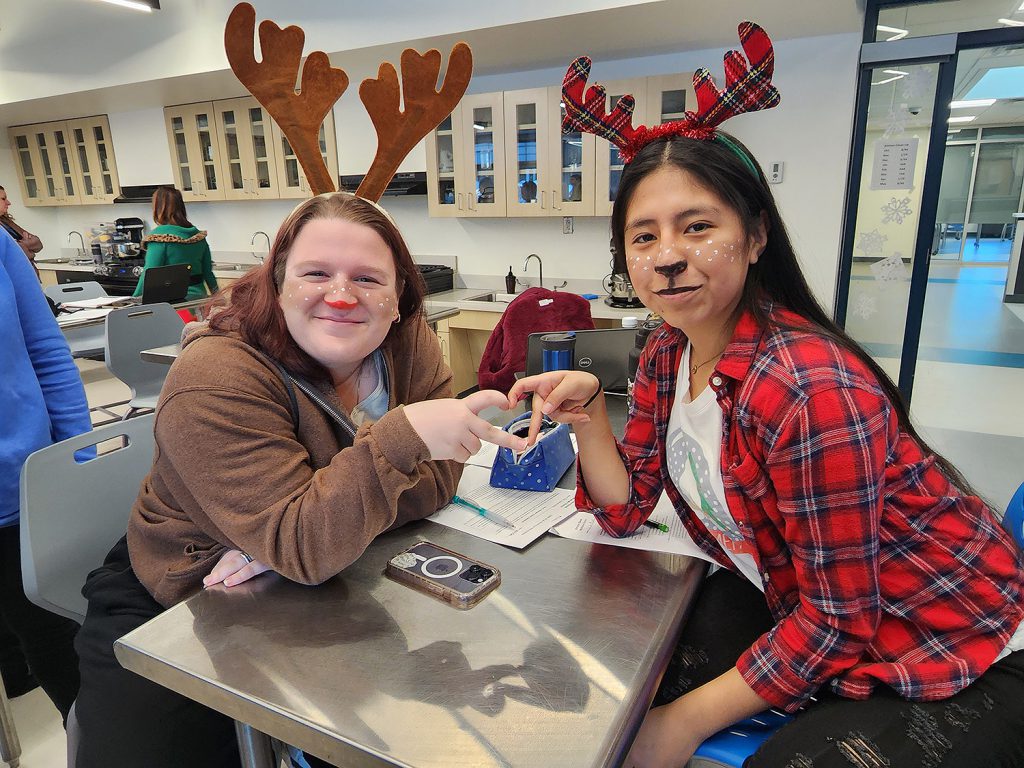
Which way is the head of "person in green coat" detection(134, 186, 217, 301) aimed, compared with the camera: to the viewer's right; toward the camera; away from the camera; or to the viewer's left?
away from the camera

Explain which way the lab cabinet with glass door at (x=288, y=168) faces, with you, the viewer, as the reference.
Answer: facing the viewer

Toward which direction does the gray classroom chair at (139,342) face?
away from the camera

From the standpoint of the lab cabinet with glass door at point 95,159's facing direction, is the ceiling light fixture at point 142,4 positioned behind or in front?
in front

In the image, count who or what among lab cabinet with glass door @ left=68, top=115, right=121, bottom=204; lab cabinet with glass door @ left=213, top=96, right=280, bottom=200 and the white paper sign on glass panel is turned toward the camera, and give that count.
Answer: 3

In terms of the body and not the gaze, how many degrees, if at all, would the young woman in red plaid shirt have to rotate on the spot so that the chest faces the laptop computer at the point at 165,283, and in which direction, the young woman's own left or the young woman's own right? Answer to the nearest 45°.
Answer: approximately 90° to the young woman's own right

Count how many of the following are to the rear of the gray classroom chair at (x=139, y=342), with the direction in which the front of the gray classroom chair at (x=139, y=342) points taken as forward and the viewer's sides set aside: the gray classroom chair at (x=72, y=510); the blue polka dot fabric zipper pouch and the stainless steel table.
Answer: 3

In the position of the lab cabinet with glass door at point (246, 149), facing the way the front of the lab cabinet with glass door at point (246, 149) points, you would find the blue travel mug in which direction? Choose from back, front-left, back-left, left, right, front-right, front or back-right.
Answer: front

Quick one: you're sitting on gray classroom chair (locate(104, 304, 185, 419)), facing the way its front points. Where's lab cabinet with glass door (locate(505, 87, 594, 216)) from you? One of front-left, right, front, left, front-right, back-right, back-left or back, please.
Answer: right

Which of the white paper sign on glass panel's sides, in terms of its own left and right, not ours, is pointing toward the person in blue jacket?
front

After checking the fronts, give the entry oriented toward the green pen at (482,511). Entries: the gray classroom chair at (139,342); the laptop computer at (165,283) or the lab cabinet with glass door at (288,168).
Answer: the lab cabinet with glass door

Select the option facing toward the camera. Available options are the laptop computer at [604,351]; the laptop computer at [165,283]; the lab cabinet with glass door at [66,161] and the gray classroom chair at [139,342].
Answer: the lab cabinet with glass door

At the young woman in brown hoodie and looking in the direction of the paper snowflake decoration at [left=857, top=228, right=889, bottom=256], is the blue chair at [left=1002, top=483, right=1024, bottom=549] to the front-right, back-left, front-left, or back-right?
front-right

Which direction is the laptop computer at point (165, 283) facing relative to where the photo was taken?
away from the camera

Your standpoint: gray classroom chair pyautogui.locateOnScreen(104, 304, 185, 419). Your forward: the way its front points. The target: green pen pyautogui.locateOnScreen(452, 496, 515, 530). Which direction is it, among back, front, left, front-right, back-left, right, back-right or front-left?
back

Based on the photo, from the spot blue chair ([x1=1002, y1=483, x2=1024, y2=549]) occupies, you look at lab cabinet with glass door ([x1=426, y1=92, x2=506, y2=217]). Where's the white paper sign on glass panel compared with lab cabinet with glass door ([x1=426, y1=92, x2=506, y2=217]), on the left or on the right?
right

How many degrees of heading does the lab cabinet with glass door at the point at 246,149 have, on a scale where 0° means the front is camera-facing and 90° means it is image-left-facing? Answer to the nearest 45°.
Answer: approximately 0°

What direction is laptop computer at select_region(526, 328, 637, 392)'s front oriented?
away from the camera

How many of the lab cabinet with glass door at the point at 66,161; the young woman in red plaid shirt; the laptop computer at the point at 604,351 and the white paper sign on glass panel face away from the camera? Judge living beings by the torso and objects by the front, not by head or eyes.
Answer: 1

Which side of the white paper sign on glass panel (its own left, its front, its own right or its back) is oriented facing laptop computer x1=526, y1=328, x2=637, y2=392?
front

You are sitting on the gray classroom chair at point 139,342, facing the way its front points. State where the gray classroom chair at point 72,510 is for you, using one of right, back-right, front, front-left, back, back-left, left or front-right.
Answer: back

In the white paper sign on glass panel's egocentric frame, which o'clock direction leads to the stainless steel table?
The stainless steel table is roughly at 12 o'clock from the white paper sign on glass panel.
